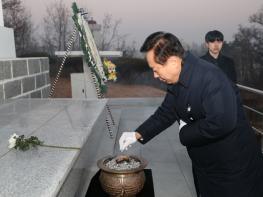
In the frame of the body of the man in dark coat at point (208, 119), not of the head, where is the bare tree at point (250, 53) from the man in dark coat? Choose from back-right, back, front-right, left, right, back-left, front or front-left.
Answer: right

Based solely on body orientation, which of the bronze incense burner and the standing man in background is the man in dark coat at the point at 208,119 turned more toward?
the bronze incense burner

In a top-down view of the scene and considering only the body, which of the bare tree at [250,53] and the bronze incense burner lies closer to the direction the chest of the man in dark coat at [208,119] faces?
the bronze incense burner

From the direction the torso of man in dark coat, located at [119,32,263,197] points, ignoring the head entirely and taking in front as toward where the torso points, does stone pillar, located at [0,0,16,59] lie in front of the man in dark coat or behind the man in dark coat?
in front

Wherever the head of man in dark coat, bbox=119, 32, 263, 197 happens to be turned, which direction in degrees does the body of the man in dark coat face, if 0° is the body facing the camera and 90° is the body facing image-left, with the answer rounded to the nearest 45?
approximately 90°

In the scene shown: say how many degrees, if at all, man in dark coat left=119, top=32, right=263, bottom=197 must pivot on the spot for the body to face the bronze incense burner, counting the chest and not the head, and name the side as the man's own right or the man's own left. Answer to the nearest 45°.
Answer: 0° — they already face it

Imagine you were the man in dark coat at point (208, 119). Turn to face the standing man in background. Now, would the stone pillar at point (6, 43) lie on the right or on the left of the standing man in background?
left

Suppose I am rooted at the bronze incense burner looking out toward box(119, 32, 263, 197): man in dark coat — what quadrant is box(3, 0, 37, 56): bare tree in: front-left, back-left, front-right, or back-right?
back-left

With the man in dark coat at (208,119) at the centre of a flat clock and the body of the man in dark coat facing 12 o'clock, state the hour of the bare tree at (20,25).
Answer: The bare tree is roughly at 2 o'clock from the man in dark coat.

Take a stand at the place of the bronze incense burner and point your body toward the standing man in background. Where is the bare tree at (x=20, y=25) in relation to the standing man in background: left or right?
left

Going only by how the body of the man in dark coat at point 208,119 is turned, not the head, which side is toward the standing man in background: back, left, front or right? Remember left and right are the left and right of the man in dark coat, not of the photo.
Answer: right
